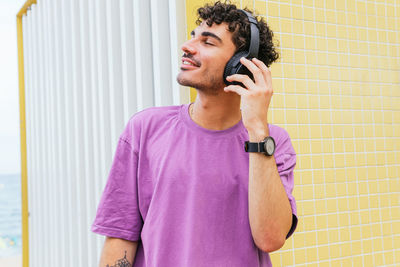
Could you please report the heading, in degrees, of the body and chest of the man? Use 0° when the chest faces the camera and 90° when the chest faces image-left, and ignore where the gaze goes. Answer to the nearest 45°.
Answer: approximately 0°
